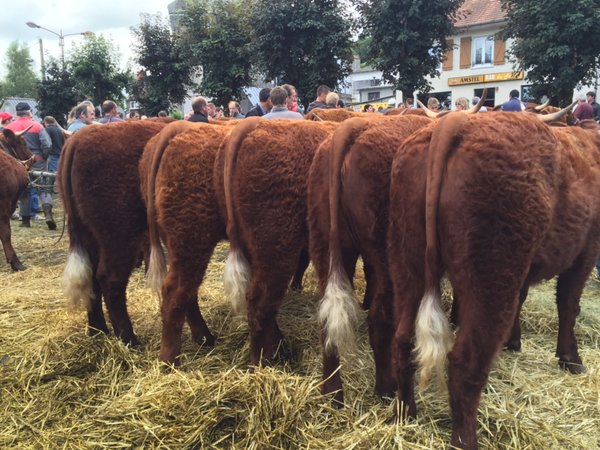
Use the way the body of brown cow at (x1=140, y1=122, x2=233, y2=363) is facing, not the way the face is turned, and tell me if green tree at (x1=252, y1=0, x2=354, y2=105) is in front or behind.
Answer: in front

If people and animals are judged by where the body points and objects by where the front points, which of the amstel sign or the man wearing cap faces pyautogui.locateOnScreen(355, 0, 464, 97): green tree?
the amstel sign

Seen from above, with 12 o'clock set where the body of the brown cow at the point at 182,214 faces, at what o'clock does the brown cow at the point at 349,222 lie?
the brown cow at the point at 349,222 is roughly at 3 o'clock from the brown cow at the point at 182,214.

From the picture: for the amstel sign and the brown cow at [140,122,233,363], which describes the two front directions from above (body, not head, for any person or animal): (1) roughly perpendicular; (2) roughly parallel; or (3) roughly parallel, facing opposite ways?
roughly parallel, facing opposite ways

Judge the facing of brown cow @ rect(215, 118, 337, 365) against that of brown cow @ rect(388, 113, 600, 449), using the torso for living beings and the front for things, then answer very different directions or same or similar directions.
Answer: same or similar directions

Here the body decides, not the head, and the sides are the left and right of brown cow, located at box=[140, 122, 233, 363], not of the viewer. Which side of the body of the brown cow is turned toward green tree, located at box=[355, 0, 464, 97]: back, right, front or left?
front

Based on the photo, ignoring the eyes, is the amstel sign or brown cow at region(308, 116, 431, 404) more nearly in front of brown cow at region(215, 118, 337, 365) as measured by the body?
the amstel sign

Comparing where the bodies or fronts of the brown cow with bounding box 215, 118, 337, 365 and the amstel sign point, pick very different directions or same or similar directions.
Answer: very different directions

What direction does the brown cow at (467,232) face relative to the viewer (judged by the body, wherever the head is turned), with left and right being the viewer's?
facing away from the viewer and to the right of the viewer

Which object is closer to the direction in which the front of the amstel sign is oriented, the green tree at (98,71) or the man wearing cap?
the man wearing cap

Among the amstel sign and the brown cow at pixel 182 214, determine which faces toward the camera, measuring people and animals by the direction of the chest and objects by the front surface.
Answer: the amstel sign

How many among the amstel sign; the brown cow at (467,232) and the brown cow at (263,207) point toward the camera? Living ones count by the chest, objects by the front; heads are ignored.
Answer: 1

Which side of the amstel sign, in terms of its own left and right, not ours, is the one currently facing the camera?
front
